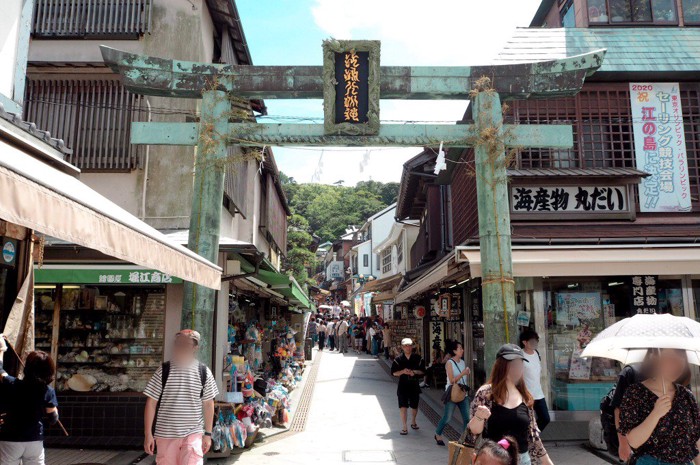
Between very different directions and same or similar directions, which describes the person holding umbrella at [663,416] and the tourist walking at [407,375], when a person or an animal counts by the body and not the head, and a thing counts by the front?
same or similar directions

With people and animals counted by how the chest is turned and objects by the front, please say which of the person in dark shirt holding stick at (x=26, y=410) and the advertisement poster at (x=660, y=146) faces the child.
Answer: the advertisement poster

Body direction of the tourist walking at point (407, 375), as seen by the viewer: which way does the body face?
toward the camera

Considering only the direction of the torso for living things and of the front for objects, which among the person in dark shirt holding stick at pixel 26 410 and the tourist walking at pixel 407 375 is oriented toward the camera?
the tourist walking at pixel 407 375

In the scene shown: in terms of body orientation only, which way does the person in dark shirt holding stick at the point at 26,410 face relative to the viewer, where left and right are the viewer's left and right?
facing away from the viewer

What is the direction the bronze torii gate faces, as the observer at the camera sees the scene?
facing the viewer

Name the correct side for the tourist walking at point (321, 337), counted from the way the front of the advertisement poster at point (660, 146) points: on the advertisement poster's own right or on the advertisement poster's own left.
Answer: on the advertisement poster's own right

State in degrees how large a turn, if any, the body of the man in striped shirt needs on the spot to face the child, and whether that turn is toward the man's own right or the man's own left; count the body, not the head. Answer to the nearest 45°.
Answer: approximately 45° to the man's own left

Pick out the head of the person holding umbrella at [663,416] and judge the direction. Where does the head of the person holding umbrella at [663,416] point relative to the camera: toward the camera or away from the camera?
toward the camera

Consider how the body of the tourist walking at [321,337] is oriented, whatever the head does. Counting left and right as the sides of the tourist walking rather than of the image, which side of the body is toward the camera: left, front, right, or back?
back

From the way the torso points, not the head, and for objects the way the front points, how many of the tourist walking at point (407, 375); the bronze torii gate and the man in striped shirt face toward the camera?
3

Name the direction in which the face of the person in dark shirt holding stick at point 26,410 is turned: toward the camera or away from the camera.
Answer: away from the camera

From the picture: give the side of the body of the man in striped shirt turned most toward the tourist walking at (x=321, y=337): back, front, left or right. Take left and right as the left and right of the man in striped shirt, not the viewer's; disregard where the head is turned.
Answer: back

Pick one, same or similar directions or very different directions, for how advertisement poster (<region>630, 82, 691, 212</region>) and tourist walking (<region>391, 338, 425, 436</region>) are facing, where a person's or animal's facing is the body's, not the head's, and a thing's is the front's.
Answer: same or similar directions

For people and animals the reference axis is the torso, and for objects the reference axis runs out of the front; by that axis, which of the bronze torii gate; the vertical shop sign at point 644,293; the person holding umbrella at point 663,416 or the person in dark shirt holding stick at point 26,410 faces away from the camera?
the person in dark shirt holding stick

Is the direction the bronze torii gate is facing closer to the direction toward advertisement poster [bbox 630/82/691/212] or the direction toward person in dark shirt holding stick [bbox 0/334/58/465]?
the person in dark shirt holding stick

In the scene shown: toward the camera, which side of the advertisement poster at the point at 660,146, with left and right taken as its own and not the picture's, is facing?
front

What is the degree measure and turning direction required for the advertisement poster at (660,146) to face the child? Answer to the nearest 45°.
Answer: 0° — it already faces them
